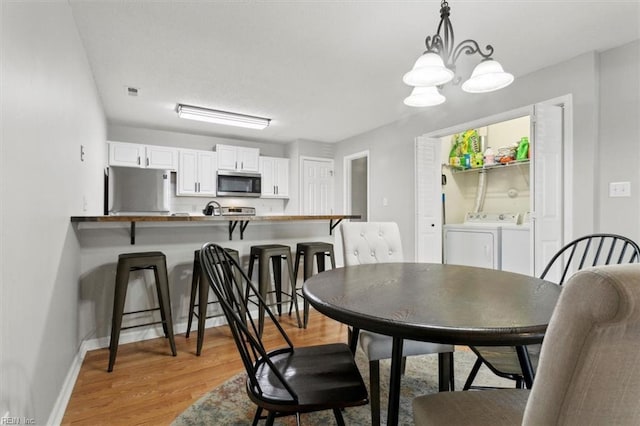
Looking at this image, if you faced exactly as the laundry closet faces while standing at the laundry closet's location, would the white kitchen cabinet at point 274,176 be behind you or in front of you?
in front

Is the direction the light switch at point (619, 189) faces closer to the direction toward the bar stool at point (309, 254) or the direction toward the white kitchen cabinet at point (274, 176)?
the bar stool

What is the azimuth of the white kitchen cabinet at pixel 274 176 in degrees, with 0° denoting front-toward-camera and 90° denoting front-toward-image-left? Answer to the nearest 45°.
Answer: approximately 0°

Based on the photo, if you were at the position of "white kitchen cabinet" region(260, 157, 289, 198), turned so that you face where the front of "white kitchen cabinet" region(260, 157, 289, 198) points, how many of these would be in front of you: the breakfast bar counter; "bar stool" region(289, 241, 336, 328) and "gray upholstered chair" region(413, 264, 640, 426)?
3

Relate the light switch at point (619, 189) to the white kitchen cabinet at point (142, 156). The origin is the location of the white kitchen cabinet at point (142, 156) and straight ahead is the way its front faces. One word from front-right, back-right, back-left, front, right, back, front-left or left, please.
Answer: front-left

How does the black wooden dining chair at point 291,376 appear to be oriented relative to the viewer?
to the viewer's right

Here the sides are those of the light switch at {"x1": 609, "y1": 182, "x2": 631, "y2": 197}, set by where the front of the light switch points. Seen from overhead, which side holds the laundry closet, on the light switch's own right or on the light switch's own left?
on the light switch's own right

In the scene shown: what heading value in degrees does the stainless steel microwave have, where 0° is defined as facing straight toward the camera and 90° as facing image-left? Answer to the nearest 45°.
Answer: approximately 0°

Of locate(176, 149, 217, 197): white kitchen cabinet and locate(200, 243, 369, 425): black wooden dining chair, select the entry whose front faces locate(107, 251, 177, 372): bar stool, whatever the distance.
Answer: the white kitchen cabinet

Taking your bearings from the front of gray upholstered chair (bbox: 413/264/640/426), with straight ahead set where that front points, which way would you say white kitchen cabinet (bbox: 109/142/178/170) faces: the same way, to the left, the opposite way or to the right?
the opposite way

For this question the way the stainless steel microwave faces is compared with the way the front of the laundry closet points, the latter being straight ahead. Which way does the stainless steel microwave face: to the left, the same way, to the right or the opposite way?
to the left

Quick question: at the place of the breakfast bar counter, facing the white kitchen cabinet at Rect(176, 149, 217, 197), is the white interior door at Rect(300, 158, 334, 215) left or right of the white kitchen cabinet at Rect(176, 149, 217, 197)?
right
